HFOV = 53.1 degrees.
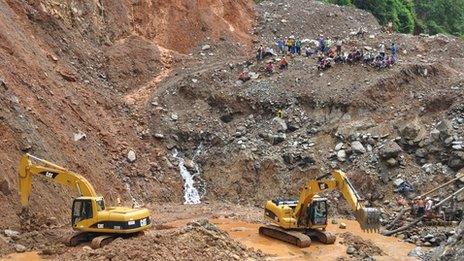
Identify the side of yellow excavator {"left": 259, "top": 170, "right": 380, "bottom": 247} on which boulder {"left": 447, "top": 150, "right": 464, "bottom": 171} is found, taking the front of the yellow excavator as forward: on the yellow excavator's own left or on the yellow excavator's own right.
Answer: on the yellow excavator's own left

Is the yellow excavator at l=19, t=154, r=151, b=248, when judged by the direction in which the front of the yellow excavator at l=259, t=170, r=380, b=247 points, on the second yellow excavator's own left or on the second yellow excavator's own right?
on the second yellow excavator's own right

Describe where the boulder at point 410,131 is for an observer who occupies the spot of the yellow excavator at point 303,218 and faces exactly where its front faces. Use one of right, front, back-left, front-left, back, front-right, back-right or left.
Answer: left

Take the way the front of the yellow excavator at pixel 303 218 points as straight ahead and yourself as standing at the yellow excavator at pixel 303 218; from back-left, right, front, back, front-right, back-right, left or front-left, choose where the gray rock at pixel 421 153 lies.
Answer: left

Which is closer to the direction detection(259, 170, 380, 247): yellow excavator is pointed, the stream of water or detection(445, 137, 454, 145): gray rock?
the gray rock

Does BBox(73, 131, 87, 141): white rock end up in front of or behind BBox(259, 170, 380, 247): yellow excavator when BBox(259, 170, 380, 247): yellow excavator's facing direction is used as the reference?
behind

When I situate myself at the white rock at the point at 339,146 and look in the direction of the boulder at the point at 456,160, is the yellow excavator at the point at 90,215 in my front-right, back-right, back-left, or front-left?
back-right

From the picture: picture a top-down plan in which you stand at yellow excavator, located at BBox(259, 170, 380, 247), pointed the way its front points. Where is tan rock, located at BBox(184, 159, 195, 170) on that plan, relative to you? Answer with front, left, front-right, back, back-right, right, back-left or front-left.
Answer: back

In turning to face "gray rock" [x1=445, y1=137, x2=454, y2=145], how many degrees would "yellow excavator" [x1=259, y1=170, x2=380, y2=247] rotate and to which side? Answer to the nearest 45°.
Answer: approximately 90° to its left

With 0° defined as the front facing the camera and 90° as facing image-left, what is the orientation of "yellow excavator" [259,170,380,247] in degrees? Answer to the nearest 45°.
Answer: approximately 315°

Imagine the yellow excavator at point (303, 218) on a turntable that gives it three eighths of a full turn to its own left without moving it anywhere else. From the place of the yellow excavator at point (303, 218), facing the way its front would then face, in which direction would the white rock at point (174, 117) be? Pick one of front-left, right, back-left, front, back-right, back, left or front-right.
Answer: front-left

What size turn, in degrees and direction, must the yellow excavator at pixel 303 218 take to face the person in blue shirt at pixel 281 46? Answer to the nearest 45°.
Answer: approximately 135° to its left

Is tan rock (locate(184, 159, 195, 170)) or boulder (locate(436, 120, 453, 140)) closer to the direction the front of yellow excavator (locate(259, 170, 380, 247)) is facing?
the boulder
